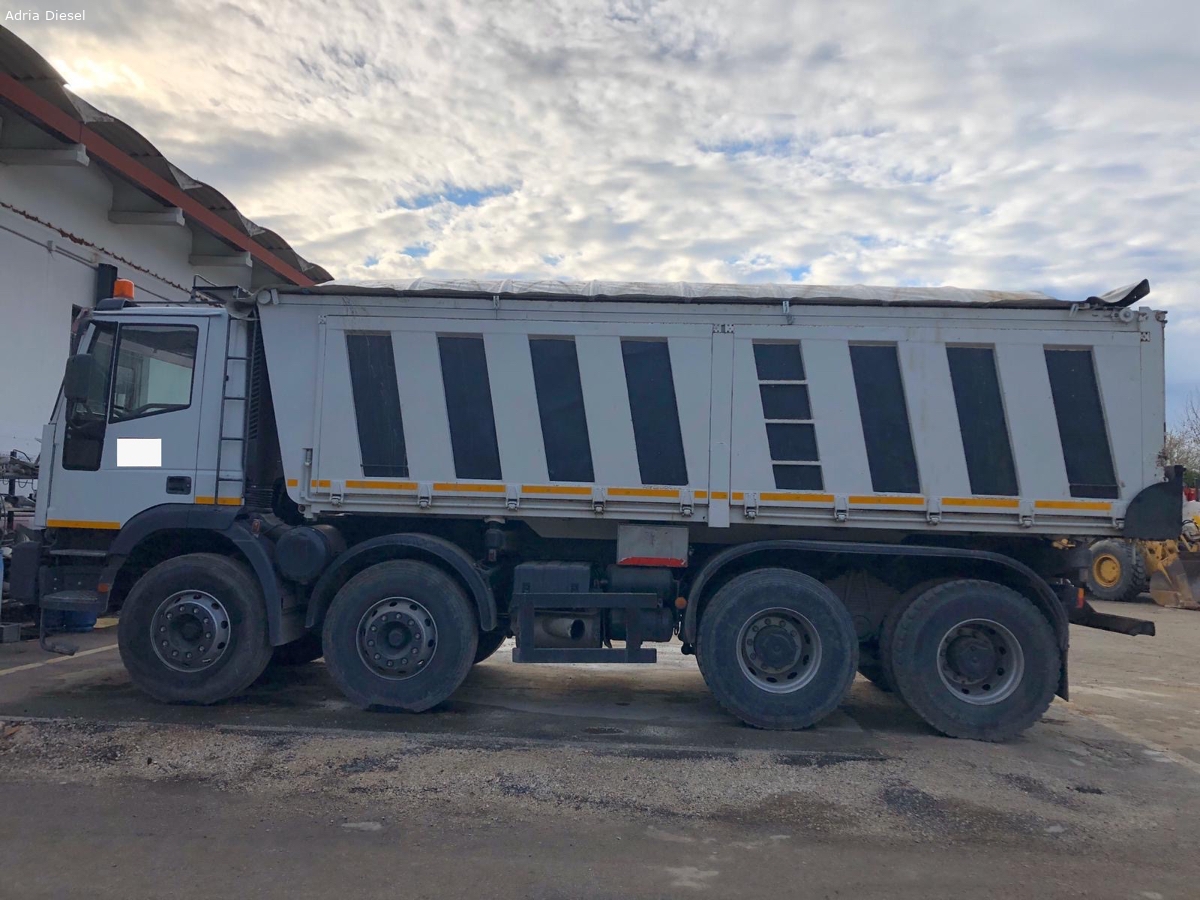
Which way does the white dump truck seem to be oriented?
to the viewer's left

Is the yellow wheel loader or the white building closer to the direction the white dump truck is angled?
the white building

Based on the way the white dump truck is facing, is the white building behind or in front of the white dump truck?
in front

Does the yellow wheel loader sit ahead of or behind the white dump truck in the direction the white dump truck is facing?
behind

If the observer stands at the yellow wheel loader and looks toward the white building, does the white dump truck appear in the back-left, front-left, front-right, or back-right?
front-left

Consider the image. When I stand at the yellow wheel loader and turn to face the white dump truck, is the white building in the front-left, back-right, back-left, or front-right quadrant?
front-right
